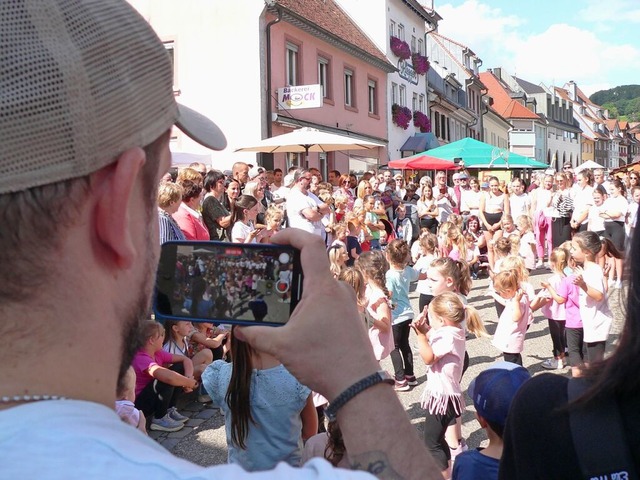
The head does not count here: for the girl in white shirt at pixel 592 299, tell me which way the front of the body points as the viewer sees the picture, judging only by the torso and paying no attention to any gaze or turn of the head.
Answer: to the viewer's left

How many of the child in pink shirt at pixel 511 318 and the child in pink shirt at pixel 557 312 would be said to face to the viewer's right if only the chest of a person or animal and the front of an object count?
0

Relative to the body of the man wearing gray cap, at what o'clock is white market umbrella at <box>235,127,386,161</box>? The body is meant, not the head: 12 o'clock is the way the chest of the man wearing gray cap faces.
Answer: The white market umbrella is roughly at 11 o'clock from the man wearing gray cap.

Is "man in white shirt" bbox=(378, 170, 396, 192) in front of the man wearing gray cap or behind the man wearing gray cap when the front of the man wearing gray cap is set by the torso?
in front

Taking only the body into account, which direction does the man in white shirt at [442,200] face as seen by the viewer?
toward the camera

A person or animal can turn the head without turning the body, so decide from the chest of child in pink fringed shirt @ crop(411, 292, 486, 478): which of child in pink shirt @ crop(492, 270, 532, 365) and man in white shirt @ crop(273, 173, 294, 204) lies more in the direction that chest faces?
the man in white shirt

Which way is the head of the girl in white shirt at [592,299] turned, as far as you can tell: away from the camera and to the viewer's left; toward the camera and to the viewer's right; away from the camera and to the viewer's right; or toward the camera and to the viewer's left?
toward the camera and to the viewer's left

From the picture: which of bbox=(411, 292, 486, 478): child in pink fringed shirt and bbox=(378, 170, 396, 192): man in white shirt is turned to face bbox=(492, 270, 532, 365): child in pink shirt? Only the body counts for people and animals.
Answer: the man in white shirt

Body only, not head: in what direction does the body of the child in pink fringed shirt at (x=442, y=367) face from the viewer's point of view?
to the viewer's left

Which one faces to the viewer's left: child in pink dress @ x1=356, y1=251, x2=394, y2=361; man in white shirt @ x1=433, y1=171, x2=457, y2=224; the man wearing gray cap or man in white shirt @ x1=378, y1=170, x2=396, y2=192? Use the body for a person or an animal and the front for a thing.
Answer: the child in pink dress

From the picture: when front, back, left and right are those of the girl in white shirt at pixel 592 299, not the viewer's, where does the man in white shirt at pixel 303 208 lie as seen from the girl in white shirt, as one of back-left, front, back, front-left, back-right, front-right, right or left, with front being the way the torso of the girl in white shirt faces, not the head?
front-right

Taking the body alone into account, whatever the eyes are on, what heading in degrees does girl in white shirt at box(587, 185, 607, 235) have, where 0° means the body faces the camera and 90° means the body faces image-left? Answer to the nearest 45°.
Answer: approximately 45°
